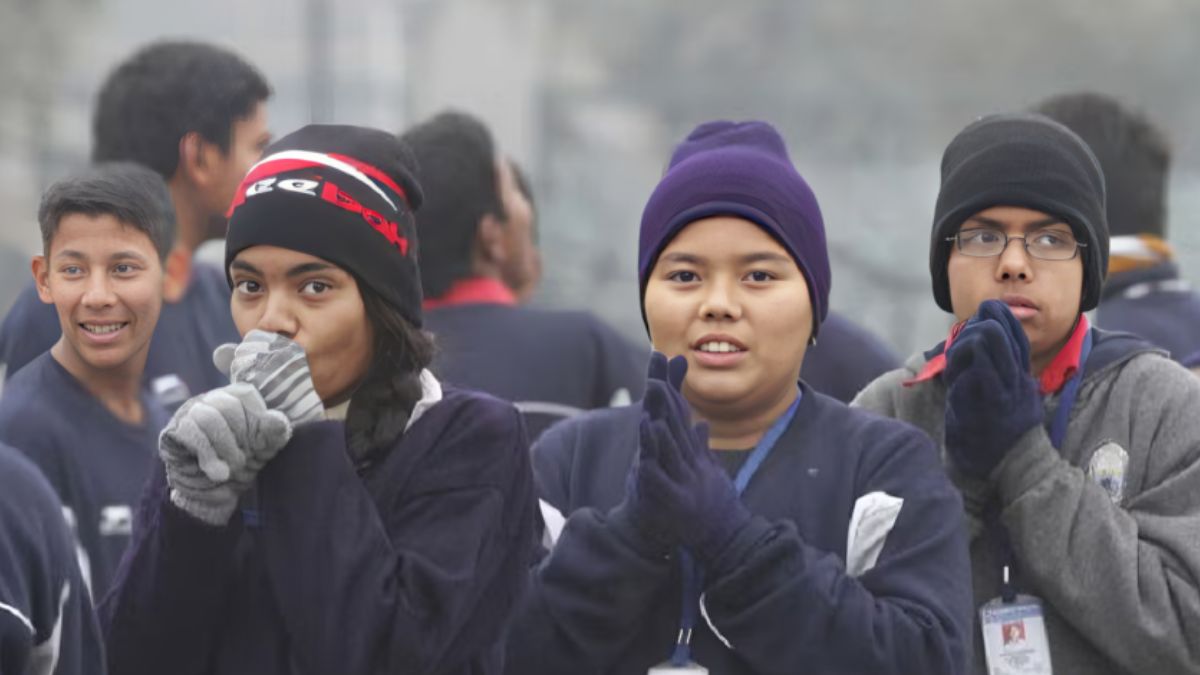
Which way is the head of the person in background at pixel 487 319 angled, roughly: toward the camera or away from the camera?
away from the camera

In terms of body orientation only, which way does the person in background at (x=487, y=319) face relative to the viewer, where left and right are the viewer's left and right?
facing away from the viewer and to the right of the viewer

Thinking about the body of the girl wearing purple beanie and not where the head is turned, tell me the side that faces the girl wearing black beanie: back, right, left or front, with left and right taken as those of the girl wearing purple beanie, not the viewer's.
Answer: right

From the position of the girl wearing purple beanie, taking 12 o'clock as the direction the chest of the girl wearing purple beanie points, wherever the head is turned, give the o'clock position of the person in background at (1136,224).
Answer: The person in background is roughly at 7 o'clock from the girl wearing purple beanie.

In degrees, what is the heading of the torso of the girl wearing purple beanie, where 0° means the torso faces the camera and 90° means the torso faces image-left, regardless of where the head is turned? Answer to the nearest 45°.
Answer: approximately 0°

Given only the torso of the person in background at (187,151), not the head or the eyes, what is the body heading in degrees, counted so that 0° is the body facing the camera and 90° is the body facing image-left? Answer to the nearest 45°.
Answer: approximately 225°

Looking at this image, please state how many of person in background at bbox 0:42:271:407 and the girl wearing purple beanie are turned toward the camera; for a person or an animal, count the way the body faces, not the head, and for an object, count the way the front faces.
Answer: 1
